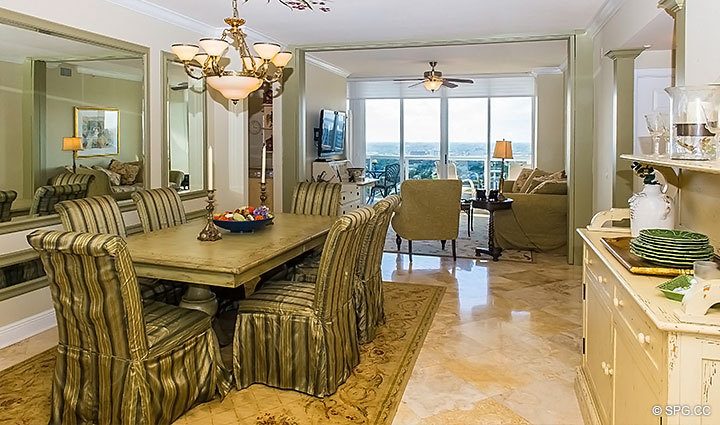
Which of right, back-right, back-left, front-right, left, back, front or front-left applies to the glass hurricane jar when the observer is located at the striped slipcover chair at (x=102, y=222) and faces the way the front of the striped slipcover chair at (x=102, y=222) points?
front

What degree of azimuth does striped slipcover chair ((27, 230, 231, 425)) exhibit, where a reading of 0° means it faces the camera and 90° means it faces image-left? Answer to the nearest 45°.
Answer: approximately 225°

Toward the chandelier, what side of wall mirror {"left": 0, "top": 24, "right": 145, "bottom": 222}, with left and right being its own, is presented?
front

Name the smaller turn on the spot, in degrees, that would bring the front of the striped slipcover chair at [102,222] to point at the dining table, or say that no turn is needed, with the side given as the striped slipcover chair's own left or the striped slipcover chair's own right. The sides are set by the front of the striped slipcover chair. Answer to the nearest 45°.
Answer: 0° — it already faces it

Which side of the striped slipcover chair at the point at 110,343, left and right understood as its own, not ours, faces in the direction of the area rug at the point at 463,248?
front

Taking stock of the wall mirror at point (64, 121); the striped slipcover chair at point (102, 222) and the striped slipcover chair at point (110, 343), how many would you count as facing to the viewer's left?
0

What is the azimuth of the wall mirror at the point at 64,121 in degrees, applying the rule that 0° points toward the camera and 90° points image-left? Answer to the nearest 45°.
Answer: approximately 315°

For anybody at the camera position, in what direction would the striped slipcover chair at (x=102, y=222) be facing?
facing the viewer and to the right of the viewer

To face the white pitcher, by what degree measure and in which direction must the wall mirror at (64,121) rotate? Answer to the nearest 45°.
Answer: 0° — it already faces it

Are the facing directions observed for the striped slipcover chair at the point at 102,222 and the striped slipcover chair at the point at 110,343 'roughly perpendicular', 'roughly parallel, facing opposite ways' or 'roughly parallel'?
roughly perpendicular

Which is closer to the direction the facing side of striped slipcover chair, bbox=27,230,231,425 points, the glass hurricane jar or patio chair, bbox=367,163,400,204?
the patio chair

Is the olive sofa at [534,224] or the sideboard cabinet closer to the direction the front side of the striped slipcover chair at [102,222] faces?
the sideboard cabinet

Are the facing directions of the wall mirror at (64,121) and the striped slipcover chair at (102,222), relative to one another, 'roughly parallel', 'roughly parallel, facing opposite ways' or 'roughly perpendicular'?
roughly parallel

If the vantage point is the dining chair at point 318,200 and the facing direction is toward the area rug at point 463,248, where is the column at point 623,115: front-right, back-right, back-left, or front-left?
front-right

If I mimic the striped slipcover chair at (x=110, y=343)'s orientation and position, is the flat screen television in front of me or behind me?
in front

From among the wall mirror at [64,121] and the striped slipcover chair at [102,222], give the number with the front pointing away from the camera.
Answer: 0
